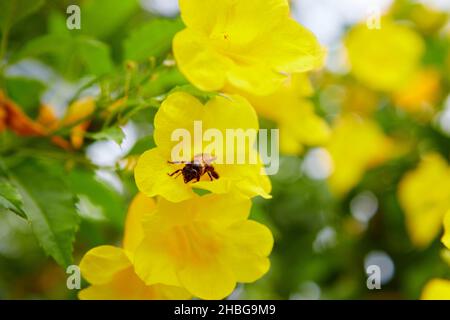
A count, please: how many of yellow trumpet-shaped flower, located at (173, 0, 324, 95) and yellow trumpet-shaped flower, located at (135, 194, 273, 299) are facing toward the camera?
2

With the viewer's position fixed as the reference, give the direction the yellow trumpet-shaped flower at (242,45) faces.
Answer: facing the viewer

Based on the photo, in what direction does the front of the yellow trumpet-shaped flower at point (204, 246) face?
toward the camera

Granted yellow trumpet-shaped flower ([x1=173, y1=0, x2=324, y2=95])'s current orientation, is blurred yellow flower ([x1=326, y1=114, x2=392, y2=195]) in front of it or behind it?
behind
